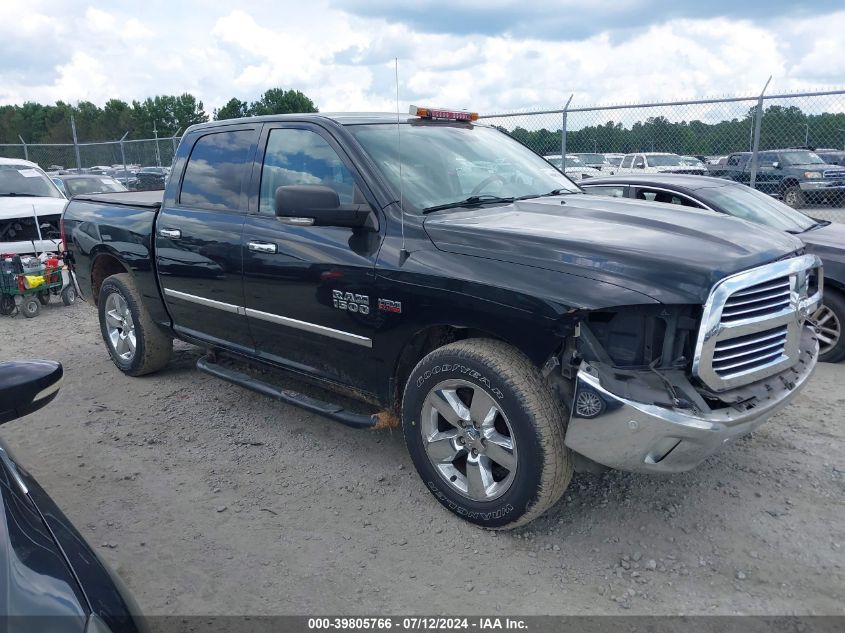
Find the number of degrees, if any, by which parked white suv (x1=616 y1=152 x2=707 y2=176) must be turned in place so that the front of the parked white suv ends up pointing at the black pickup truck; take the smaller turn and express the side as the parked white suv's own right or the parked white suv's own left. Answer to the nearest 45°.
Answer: approximately 45° to the parked white suv's own right

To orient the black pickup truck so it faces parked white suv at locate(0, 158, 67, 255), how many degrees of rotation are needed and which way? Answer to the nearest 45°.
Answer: approximately 180°

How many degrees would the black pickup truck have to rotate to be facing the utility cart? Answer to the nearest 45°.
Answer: approximately 180°

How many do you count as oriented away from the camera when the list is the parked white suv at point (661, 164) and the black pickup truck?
0

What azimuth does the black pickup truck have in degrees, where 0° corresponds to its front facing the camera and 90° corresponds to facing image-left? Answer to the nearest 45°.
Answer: approximately 315°

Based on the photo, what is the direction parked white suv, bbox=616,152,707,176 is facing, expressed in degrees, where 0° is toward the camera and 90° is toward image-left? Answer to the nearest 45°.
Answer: approximately 315°

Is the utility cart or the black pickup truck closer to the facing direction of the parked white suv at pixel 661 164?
the black pickup truck

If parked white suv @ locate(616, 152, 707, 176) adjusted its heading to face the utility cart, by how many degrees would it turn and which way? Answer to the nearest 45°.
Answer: approximately 90° to its right

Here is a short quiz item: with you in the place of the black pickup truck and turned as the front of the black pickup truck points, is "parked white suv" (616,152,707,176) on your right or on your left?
on your left

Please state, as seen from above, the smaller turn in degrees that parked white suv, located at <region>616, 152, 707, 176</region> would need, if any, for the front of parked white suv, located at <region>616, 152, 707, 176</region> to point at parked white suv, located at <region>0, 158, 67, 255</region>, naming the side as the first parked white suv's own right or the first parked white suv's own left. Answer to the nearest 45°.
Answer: approximately 90° to the first parked white suv's own right
